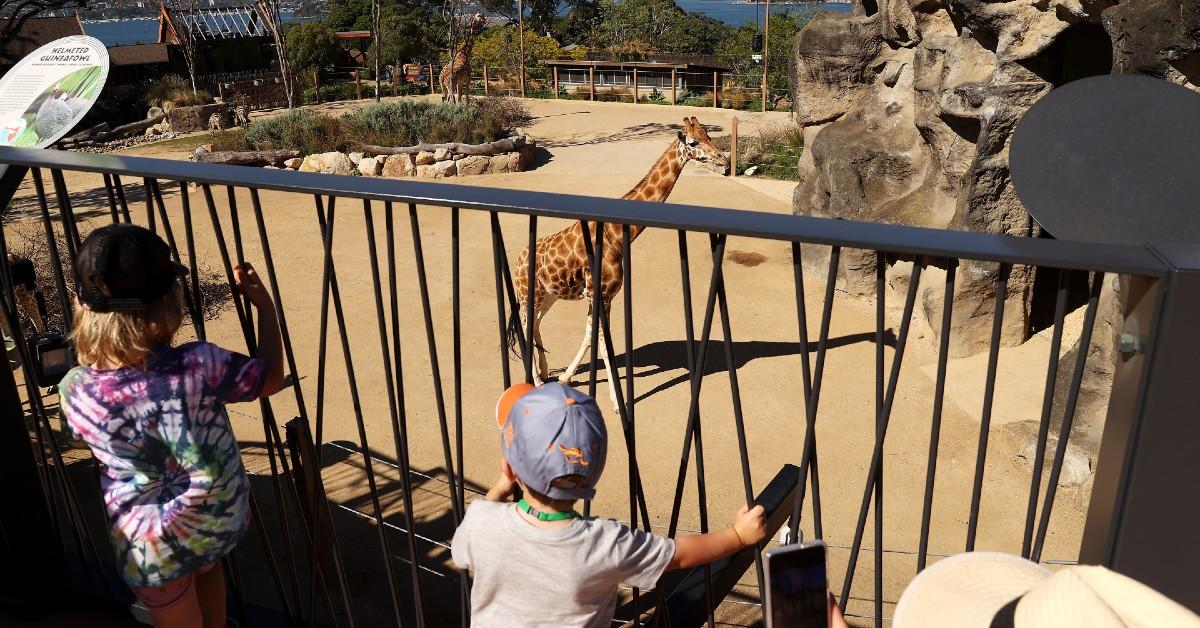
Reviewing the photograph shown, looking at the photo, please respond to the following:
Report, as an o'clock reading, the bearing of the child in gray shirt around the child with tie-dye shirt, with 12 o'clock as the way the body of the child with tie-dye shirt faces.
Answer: The child in gray shirt is roughly at 3 o'clock from the child with tie-dye shirt.

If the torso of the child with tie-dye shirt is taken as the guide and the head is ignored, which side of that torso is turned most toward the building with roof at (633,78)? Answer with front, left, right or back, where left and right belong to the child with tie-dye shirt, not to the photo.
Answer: front

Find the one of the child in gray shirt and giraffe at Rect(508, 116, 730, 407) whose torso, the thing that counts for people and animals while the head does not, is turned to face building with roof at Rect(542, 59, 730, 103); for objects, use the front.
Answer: the child in gray shirt

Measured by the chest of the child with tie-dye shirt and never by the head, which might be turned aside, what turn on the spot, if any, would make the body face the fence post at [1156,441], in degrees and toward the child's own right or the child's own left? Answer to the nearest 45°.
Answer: approximately 90° to the child's own right

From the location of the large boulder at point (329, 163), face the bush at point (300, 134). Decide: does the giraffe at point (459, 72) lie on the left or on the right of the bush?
right

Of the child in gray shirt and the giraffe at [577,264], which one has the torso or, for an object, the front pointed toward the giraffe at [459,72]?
the child in gray shirt

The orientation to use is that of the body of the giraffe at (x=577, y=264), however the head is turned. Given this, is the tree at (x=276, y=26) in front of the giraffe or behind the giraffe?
behind

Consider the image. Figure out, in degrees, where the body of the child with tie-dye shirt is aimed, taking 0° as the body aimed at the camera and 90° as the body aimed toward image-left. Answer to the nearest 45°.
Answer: approximately 225°

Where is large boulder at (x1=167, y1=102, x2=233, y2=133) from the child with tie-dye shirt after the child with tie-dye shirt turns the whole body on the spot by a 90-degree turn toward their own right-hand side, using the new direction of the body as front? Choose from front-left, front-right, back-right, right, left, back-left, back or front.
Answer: back-left

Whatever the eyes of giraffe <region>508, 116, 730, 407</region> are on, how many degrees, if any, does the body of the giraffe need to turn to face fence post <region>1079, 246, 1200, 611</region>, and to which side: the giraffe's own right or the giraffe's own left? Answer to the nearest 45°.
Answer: approximately 45° to the giraffe's own right

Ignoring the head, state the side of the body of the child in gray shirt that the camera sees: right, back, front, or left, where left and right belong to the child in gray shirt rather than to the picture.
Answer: back

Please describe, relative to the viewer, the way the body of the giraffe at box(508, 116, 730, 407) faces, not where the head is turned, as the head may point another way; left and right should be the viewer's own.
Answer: facing the viewer and to the right of the viewer

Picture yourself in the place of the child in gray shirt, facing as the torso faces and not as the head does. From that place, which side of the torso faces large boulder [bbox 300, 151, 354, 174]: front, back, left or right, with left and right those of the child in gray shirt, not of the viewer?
front

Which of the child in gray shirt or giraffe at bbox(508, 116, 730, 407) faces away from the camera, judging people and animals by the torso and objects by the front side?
the child in gray shirt

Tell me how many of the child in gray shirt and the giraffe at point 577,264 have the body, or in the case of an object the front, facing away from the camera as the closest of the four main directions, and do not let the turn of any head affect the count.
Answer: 1
